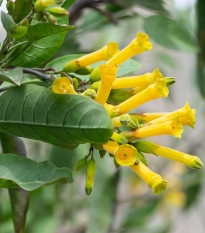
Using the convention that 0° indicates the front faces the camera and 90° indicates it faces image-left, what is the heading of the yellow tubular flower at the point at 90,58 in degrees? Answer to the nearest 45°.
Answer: approximately 270°

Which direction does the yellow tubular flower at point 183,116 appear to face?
to the viewer's right

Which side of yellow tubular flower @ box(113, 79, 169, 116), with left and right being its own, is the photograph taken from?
right

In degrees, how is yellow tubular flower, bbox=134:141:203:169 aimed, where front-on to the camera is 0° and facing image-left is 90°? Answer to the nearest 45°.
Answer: approximately 270°

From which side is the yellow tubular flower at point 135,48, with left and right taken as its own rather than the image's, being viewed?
right

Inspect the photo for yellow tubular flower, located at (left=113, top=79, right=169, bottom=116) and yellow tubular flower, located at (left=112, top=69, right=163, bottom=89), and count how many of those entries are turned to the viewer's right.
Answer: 2

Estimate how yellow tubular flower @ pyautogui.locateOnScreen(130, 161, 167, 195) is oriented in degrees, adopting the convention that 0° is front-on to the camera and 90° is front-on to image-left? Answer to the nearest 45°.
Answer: approximately 315°

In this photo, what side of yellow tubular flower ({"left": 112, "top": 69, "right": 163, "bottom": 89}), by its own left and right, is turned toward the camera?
right
